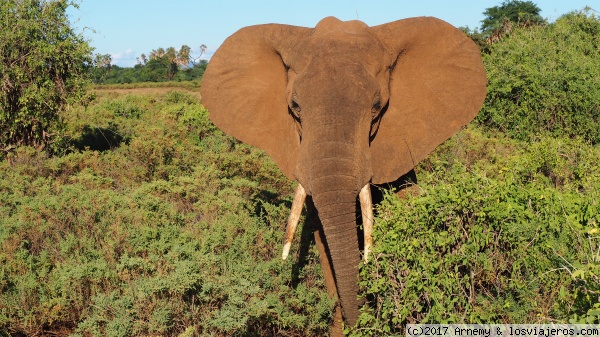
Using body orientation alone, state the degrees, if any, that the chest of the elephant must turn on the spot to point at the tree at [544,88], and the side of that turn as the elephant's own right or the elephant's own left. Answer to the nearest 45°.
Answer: approximately 135° to the elephant's own left

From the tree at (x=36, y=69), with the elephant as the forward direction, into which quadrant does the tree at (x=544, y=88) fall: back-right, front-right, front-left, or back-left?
front-left

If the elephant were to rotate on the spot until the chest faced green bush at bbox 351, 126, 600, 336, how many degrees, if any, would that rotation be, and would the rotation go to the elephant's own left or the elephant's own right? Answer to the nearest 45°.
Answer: approximately 45° to the elephant's own left

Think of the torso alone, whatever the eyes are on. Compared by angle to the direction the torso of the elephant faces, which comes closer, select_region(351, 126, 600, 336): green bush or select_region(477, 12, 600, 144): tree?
the green bush

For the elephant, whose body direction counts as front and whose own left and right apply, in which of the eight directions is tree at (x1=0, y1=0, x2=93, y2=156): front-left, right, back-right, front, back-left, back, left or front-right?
back-right

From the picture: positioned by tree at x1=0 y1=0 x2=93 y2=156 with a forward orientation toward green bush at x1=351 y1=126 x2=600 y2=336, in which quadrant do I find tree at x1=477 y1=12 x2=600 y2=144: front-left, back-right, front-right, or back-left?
front-left

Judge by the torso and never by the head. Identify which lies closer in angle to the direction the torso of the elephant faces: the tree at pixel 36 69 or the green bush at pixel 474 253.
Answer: the green bush

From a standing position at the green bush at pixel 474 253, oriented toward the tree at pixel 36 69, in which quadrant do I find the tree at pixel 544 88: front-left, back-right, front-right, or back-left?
front-right

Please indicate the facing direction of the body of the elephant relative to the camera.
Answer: toward the camera
